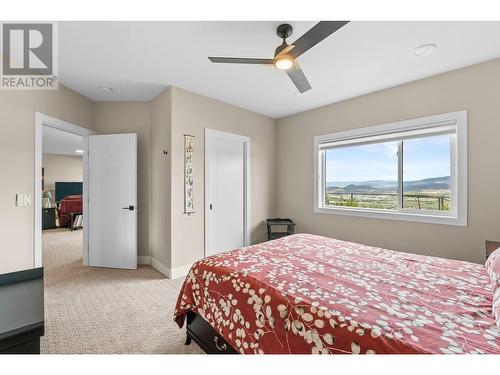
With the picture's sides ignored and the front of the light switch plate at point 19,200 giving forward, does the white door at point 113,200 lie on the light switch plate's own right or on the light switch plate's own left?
on the light switch plate's own left

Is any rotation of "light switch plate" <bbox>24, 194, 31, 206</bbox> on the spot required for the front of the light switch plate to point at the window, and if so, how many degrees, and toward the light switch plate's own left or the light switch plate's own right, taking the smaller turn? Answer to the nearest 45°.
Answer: approximately 45° to the light switch plate's own left

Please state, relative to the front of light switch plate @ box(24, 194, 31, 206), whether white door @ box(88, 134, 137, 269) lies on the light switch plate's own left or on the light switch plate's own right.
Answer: on the light switch plate's own left

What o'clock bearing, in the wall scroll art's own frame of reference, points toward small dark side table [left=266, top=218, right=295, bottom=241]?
The small dark side table is roughly at 10 o'clock from the wall scroll art.

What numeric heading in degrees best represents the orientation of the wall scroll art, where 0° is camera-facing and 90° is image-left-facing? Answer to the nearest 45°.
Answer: approximately 315°
